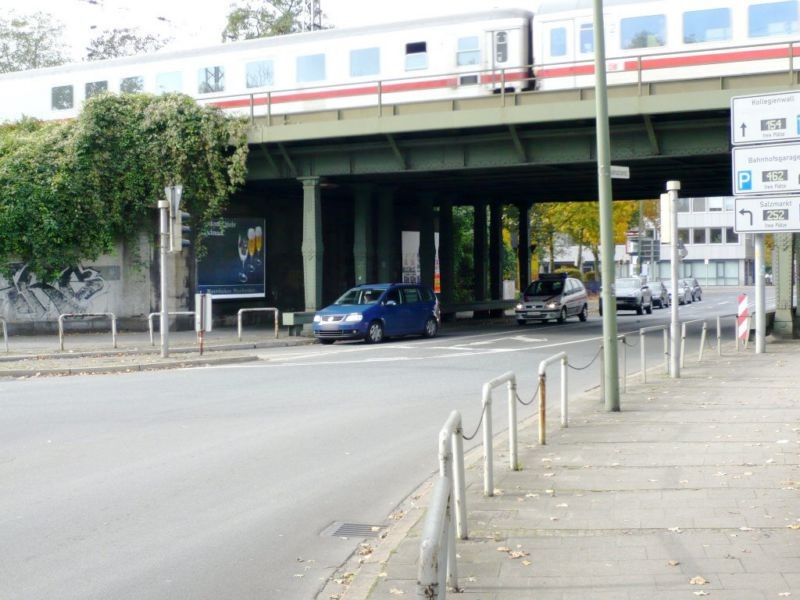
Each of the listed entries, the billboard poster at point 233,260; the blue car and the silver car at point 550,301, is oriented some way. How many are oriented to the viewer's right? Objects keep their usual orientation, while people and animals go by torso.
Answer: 0

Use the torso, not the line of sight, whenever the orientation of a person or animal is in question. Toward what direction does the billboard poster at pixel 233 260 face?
toward the camera

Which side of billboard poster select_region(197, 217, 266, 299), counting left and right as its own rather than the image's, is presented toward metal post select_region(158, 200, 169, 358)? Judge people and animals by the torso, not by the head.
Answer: front

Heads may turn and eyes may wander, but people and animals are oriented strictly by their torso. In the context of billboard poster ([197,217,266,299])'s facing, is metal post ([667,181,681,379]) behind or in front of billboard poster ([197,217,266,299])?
in front

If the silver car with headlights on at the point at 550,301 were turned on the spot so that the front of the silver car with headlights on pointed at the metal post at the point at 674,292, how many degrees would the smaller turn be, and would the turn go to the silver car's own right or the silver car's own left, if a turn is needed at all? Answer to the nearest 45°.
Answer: approximately 45° to the silver car's own left

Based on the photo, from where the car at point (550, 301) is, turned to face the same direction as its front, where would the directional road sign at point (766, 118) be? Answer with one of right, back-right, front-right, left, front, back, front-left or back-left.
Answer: front-left

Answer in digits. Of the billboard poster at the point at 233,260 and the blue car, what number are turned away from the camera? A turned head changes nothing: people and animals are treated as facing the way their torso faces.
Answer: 0

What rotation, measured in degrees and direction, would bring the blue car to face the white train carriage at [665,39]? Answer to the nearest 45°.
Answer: approximately 135° to its left

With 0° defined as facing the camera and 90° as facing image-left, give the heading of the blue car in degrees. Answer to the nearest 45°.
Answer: approximately 45°

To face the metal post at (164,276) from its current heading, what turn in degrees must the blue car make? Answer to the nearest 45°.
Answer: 0° — it already faces it

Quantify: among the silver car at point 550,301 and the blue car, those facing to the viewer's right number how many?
0
